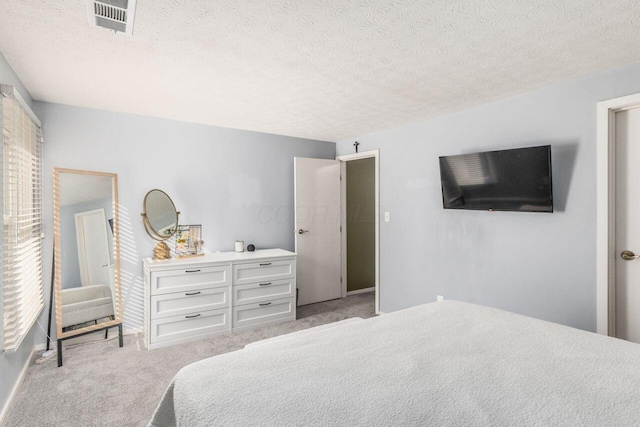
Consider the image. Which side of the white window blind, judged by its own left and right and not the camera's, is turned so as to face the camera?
right

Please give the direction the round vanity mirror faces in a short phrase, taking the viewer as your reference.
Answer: facing the viewer and to the right of the viewer

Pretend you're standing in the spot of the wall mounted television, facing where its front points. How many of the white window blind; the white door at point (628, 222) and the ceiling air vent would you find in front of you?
2

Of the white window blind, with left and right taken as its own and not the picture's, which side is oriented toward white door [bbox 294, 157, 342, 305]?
front

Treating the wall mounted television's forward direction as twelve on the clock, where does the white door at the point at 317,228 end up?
The white door is roughly at 2 o'clock from the wall mounted television.

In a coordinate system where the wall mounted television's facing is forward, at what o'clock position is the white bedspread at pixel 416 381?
The white bedspread is roughly at 11 o'clock from the wall mounted television.

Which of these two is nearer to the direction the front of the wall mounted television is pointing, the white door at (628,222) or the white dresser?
the white dresser

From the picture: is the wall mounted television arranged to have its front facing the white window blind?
yes

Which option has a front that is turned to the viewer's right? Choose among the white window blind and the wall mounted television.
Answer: the white window blind

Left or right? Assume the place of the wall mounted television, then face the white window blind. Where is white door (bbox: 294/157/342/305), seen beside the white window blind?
right

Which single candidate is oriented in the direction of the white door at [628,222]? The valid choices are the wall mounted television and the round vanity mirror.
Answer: the round vanity mirror

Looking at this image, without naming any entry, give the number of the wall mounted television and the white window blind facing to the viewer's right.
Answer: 1

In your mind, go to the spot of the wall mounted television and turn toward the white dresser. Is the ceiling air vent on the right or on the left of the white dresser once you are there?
left

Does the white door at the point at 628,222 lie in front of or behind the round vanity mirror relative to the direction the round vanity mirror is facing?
in front
